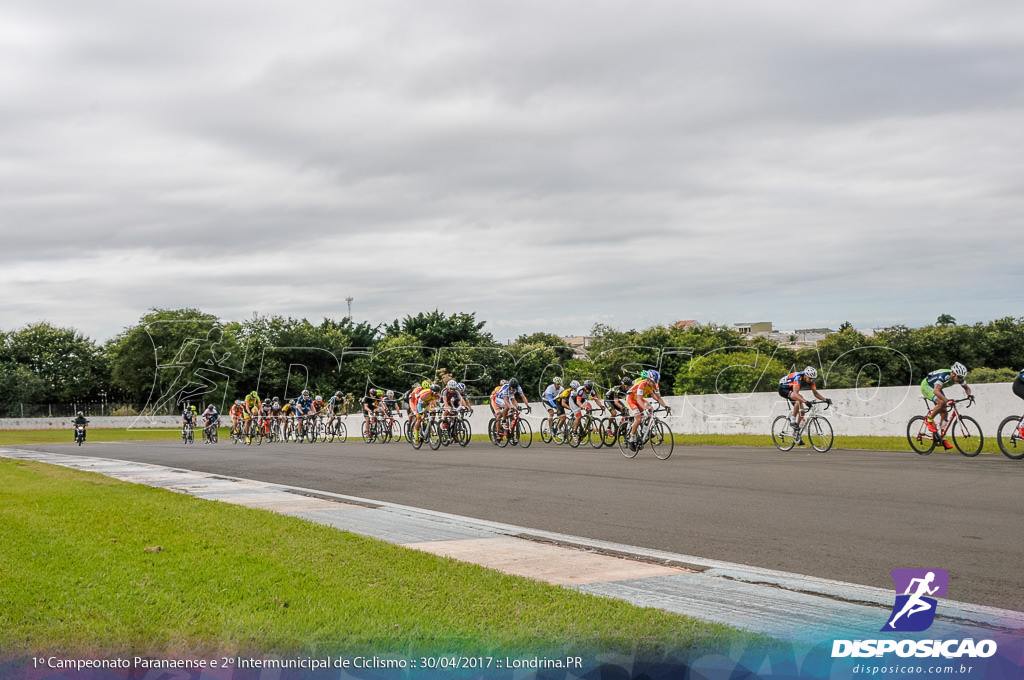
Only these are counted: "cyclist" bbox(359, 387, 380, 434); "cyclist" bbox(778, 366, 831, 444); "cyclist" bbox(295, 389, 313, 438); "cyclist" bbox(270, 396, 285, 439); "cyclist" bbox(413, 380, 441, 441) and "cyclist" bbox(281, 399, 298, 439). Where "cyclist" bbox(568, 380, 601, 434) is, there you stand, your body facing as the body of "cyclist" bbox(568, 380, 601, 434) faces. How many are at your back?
5

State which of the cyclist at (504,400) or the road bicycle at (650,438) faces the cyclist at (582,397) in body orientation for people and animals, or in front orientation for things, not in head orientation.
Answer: the cyclist at (504,400)

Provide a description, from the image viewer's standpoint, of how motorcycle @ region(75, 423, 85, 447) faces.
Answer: facing the viewer

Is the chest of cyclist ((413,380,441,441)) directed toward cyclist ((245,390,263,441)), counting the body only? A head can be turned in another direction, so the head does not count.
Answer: no

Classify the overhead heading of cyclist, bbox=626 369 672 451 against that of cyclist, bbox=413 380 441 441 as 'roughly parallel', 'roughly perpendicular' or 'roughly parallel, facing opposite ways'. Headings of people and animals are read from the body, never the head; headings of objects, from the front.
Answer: roughly parallel

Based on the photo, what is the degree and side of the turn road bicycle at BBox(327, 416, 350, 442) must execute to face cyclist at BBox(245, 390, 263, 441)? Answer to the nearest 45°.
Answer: approximately 180°

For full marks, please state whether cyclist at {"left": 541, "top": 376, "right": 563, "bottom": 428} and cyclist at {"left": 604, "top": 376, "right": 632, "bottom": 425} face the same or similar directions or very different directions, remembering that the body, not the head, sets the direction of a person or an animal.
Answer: same or similar directions

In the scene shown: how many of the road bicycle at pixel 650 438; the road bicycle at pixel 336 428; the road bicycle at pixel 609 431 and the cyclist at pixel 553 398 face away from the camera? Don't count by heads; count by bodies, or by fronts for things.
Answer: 0

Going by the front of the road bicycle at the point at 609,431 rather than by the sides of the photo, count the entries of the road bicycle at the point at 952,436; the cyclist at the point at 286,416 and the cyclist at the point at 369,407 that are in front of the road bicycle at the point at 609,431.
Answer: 1

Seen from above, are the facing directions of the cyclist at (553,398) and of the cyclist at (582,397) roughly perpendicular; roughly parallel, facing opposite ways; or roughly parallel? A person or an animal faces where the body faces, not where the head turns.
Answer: roughly parallel

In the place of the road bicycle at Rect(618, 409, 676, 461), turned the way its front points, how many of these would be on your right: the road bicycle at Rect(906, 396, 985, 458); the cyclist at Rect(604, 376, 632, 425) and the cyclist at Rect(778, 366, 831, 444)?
0

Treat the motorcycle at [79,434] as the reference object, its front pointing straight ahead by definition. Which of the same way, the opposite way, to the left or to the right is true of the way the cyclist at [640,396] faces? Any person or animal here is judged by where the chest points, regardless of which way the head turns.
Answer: the same way

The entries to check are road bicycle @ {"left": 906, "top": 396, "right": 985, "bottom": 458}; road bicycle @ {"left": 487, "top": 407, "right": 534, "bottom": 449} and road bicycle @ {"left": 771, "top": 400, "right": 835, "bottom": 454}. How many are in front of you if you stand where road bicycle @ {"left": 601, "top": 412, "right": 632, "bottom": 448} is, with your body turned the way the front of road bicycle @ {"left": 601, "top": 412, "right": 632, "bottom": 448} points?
2

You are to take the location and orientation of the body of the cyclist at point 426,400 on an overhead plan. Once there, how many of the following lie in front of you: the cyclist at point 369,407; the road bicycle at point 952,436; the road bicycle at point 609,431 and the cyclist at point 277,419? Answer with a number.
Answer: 2

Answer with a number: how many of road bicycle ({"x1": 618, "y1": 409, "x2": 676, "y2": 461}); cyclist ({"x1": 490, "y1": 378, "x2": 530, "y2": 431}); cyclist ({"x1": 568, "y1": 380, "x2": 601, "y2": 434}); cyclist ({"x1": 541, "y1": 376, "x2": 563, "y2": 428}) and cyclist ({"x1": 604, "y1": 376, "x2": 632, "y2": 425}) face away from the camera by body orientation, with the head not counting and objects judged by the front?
0

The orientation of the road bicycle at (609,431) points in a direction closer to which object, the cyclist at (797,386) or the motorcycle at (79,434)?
the cyclist

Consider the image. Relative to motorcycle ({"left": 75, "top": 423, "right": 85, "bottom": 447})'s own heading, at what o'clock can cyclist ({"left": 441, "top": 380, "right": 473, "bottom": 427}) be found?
The cyclist is roughly at 11 o'clock from the motorcycle.

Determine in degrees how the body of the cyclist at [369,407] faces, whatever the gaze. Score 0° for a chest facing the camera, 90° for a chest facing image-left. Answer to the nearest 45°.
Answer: approximately 315°

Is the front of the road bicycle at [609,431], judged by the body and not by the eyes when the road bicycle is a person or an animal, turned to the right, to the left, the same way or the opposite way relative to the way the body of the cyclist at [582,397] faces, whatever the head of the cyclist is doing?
the same way

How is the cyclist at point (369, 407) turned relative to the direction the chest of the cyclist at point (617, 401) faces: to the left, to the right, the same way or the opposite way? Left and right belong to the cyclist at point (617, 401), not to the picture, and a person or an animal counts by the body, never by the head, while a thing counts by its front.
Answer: the same way
